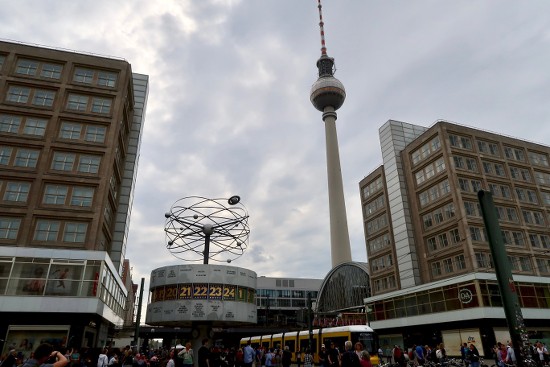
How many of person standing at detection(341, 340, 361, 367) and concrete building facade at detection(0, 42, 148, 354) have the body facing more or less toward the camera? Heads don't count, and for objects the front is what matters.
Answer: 1

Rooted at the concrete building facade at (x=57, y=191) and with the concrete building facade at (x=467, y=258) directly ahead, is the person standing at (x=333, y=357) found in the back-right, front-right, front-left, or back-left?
front-right

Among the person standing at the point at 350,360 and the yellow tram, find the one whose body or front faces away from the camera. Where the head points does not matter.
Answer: the person standing

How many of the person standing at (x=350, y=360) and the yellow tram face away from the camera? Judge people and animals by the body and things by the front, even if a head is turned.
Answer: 1

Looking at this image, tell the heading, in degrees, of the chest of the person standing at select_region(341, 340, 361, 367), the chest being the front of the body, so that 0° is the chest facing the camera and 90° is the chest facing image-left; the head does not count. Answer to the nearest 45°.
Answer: approximately 180°

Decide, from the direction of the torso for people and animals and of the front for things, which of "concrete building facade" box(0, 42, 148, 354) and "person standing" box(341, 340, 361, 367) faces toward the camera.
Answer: the concrete building facade

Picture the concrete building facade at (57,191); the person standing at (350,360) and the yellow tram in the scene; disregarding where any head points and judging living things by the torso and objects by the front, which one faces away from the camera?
the person standing

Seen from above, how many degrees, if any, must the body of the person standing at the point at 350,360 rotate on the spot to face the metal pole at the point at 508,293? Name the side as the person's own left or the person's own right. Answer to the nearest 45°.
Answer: approximately 135° to the person's own right

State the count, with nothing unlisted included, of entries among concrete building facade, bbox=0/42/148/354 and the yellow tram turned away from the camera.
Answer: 0

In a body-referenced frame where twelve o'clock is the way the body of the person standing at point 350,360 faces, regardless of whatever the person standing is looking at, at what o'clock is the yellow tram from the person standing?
The yellow tram is roughly at 12 o'clock from the person standing.

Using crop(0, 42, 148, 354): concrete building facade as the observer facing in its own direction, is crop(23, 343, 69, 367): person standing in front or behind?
in front

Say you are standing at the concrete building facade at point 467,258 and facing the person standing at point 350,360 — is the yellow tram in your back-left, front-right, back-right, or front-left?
front-right

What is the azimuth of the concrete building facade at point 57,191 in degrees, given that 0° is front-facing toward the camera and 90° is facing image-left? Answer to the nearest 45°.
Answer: approximately 0°
